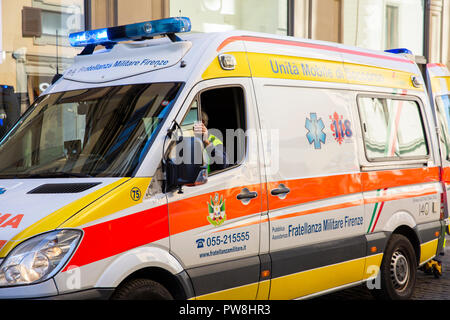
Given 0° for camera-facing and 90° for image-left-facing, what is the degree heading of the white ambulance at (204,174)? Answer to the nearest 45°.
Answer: approximately 45°

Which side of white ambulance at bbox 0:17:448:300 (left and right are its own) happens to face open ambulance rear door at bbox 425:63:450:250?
back
